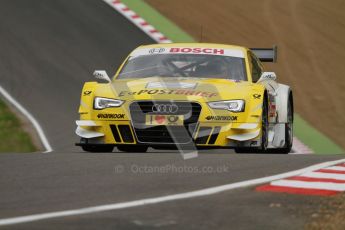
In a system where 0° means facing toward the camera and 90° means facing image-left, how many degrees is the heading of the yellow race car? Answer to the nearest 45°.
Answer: approximately 0°

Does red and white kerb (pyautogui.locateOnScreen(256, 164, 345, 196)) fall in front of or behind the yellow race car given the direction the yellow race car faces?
in front
